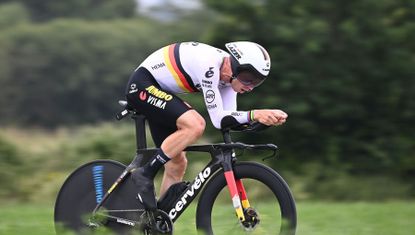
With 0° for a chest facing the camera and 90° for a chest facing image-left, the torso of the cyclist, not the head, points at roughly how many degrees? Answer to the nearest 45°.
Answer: approximately 270°

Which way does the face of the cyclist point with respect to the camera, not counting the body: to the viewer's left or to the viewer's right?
to the viewer's right
